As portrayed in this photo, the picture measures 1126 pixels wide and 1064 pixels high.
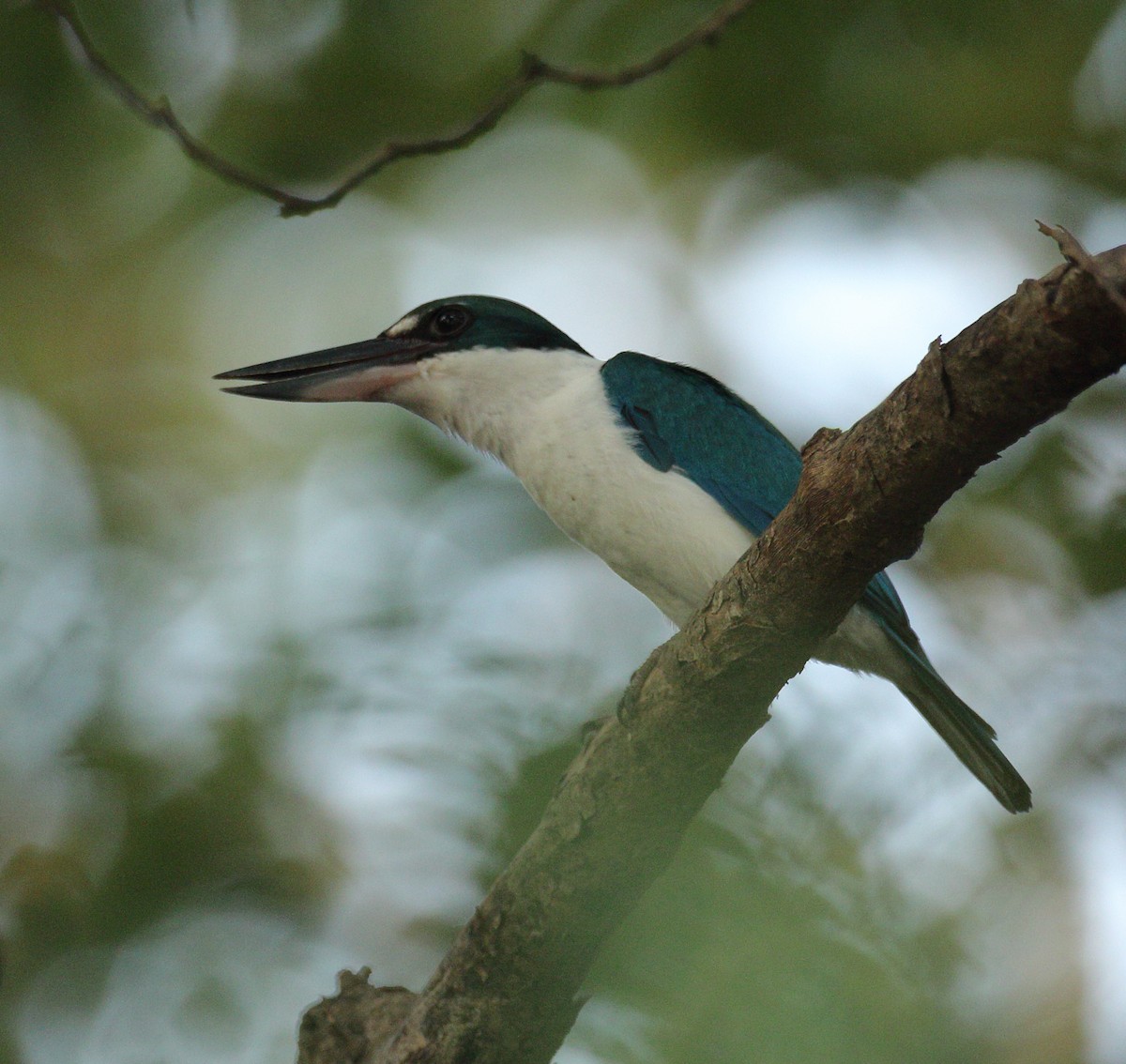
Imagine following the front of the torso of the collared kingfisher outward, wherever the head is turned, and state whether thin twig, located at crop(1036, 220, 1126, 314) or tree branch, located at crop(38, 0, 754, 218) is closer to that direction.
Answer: the tree branch

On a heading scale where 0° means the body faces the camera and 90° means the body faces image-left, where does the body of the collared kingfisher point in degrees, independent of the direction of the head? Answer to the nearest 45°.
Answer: approximately 90°
